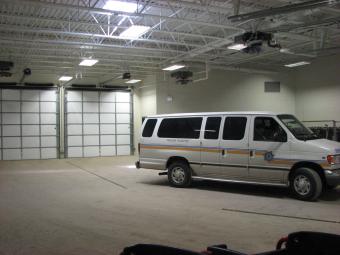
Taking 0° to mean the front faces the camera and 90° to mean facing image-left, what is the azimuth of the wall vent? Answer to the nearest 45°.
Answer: approximately 0°

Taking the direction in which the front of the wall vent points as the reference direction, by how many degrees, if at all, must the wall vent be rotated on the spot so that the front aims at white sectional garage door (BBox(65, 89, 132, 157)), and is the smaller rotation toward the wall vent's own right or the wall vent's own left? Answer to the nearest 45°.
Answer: approximately 90° to the wall vent's own right

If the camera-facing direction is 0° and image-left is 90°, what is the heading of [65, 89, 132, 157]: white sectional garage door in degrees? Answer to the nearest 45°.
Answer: approximately 0°

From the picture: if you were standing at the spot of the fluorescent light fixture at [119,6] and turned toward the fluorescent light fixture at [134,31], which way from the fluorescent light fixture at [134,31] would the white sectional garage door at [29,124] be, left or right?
left

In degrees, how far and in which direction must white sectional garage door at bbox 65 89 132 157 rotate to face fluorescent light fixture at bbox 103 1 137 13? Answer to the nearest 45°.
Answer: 0° — it already faces it

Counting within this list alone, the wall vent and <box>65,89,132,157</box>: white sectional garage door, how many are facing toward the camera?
2

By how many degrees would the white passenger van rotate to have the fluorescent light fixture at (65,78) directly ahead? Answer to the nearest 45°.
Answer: approximately 180°

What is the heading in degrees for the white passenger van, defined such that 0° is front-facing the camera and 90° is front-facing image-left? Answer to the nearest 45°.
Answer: approximately 315°

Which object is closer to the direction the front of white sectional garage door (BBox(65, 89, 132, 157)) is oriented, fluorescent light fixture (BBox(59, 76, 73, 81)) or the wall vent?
the fluorescent light fixture

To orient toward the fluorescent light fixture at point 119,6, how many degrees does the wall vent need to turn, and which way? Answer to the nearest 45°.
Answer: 0° — it already faces it
